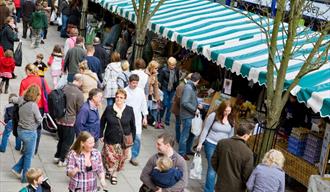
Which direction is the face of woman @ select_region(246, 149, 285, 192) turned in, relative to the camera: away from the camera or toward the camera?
away from the camera

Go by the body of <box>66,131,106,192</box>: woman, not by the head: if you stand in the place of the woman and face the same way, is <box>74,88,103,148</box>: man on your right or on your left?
on your left

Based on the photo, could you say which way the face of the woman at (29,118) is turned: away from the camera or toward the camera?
away from the camera

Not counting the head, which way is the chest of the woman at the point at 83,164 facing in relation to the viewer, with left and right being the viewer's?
facing the viewer and to the right of the viewer

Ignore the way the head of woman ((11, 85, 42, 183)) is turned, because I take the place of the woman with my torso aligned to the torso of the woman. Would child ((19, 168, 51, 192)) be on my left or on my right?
on my right

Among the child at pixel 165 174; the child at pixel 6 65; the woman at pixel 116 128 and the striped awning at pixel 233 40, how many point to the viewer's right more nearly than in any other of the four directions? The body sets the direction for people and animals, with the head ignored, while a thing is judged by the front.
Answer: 0

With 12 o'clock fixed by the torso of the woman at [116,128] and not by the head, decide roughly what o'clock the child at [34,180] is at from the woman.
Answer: The child is roughly at 1 o'clock from the woman.

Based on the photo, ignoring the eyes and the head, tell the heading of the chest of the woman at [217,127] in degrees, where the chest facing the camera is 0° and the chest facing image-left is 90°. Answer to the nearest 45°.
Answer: approximately 315°

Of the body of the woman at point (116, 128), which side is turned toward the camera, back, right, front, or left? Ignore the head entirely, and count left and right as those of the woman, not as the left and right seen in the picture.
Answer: front

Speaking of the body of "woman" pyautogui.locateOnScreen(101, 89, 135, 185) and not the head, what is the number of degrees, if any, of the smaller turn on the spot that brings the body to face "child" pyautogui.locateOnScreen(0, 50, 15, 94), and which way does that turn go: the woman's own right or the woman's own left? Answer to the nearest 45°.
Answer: approximately 135° to the woman's own right

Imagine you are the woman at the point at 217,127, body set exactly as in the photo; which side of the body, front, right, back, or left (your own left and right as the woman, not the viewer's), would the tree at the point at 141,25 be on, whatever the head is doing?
back
